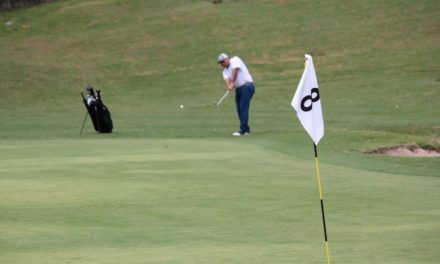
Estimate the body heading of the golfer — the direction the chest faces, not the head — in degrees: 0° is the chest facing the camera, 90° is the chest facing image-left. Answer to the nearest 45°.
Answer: approximately 90°

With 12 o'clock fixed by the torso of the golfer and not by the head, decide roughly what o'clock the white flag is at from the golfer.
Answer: The white flag is roughly at 9 o'clock from the golfer.

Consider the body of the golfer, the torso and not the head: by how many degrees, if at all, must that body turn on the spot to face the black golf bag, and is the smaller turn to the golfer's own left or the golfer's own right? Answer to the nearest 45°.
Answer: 0° — they already face it

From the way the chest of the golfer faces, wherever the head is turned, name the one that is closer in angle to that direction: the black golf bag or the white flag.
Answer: the black golf bag
